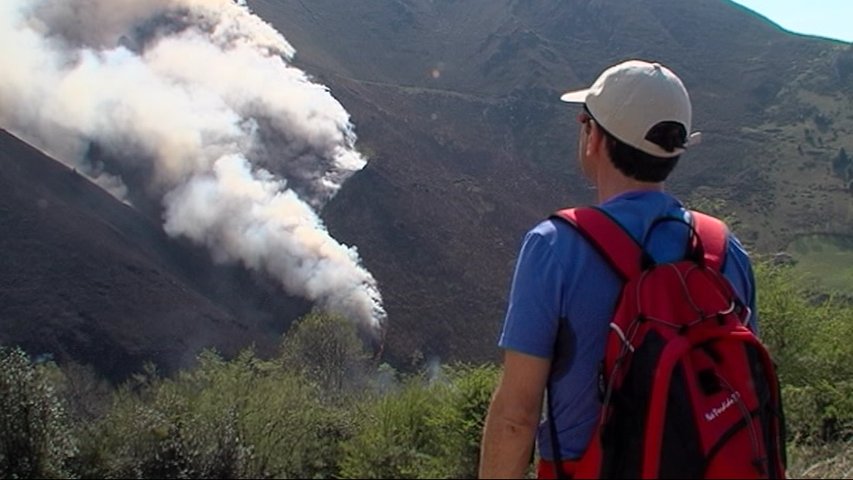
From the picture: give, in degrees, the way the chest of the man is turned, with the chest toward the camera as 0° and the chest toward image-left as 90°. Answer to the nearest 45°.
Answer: approximately 135°

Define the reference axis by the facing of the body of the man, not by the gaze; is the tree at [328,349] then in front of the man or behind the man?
in front

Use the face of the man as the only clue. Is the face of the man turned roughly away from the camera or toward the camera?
away from the camera

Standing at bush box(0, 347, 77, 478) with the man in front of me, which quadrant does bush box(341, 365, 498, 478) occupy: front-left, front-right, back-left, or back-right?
front-left

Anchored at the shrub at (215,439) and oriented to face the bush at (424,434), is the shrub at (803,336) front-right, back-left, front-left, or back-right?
front-left

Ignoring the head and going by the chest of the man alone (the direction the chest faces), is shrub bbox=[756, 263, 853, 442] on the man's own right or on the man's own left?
on the man's own right

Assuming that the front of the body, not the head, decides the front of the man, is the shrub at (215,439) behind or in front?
in front
